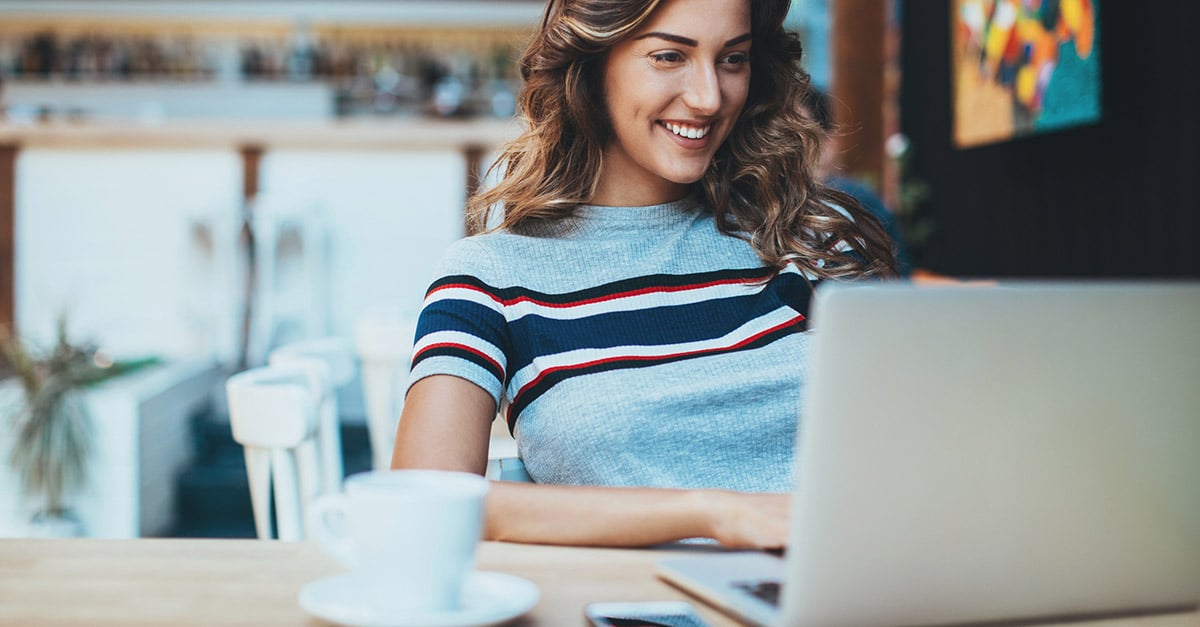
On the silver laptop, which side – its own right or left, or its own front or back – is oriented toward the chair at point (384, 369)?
front

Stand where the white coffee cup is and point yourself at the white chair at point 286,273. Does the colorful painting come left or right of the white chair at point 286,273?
right

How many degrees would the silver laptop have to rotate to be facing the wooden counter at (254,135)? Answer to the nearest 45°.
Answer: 0° — it already faces it

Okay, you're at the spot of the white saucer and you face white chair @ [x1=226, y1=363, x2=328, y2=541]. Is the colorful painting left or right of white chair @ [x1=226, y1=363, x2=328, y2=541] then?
right

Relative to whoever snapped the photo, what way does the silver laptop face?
facing away from the viewer and to the left of the viewer

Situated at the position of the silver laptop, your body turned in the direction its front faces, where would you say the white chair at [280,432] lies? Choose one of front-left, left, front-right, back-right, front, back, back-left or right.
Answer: front

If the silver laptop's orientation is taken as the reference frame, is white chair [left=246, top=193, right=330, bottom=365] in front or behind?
in front

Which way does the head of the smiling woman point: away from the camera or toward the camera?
toward the camera

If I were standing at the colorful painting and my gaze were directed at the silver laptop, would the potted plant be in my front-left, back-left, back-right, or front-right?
front-right

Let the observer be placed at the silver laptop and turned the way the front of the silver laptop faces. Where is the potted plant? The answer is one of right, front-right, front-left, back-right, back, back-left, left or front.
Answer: front
